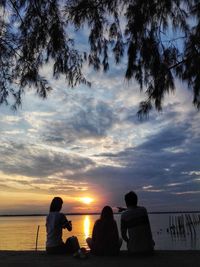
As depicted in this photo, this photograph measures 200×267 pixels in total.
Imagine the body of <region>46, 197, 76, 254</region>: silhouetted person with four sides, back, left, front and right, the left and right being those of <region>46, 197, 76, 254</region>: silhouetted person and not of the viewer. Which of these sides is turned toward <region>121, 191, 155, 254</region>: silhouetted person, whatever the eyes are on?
front

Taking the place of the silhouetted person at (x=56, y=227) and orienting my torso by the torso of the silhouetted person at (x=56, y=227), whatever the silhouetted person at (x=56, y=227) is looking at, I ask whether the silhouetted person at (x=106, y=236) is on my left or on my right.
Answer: on my right

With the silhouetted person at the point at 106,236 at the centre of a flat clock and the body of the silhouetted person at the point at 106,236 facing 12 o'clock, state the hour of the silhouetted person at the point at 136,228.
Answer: the silhouetted person at the point at 136,228 is roughly at 4 o'clock from the silhouetted person at the point at 106,236.

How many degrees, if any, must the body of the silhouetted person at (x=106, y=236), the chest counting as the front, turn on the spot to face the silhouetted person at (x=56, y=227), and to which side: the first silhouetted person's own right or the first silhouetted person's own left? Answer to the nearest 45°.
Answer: approximately 90° to the first silhouetted person's own left

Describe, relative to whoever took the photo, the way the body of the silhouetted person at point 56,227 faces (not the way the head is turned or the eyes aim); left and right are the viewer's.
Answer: facing away from the viewer and to the right of the viewer

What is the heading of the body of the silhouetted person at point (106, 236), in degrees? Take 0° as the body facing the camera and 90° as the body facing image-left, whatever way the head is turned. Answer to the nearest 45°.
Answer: approximately 180°
